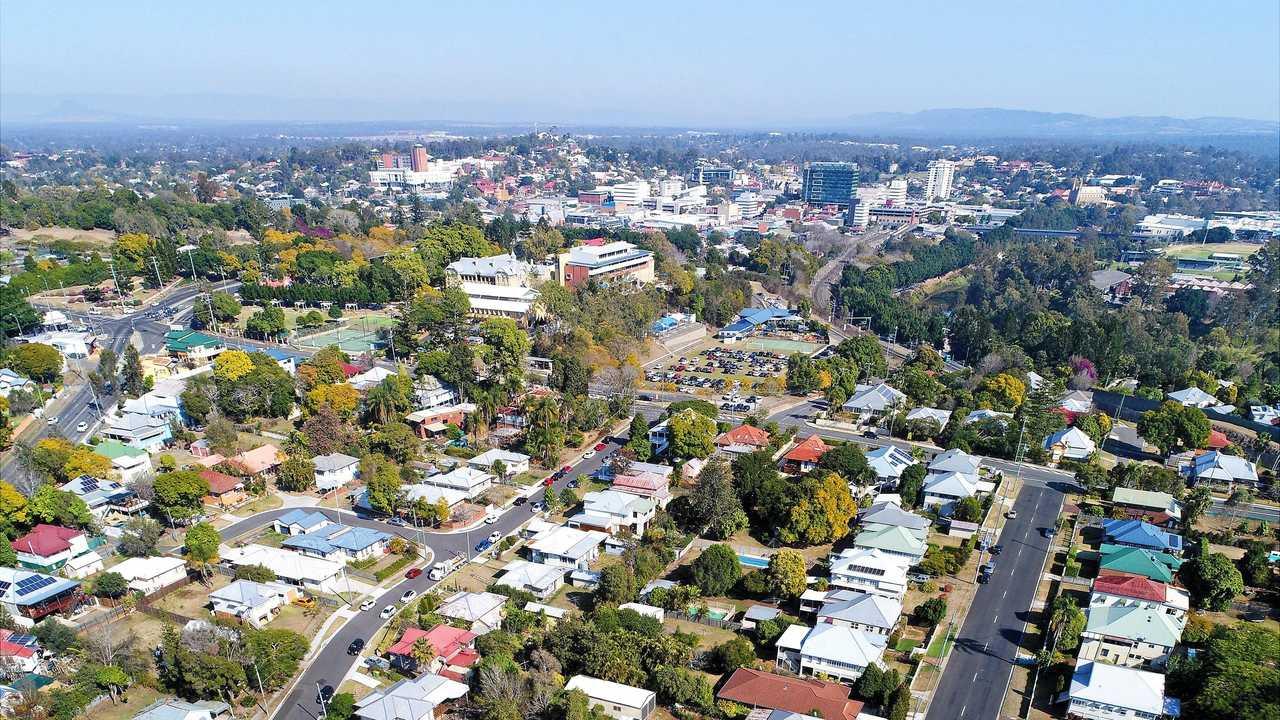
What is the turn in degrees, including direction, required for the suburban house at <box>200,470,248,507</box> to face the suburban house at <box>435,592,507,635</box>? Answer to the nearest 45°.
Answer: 0° — it already faces it

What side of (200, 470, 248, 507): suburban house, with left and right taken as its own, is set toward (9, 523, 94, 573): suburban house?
right

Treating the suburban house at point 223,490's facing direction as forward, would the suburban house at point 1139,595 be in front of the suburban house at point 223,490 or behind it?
in front

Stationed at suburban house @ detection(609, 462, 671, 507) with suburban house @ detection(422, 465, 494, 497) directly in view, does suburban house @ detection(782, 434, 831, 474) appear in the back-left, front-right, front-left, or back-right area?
back-right

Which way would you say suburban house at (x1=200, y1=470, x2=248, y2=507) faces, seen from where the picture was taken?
facing the viewer and to the right of the viewer

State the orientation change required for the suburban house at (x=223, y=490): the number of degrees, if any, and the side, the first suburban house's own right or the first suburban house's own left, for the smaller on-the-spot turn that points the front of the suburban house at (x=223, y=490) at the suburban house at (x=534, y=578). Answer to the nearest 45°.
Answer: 0° — it already faces it

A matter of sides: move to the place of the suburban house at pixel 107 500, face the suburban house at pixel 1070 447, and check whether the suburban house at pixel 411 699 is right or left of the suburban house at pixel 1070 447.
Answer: right

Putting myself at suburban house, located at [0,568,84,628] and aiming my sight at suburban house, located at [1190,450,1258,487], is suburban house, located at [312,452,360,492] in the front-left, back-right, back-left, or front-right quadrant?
front-left

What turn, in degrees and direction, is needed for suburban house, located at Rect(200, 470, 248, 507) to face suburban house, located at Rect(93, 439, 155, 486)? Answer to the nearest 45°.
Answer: approximately 180°

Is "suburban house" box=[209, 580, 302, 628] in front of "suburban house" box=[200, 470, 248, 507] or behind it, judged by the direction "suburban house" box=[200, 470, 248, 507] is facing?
in front

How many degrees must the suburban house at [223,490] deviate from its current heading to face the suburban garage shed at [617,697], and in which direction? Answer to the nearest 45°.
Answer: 0° — it already faces it

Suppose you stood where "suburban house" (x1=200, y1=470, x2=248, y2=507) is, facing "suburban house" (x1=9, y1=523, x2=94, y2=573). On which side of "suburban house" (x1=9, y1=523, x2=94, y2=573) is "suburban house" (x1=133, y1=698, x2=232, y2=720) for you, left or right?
left

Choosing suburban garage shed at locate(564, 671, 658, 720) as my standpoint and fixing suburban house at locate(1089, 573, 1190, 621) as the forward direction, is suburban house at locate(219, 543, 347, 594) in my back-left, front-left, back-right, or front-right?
back-left

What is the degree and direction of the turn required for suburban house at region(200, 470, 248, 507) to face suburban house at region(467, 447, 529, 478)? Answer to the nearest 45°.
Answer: approximately 45° to its left

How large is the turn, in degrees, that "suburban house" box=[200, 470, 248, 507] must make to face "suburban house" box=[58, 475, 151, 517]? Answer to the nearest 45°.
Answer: approximately 135° to its right

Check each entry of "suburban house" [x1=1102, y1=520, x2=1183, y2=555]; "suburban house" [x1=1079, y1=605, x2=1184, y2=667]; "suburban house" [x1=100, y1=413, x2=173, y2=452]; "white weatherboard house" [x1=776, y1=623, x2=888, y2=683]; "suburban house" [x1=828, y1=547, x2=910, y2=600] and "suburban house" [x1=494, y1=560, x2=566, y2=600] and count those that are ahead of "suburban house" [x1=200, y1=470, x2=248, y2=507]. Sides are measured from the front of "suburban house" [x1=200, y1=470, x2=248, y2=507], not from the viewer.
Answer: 5
